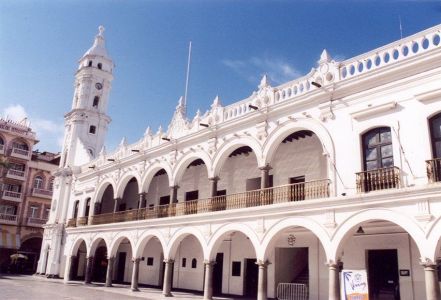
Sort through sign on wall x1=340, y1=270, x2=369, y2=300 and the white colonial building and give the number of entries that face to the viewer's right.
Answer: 0

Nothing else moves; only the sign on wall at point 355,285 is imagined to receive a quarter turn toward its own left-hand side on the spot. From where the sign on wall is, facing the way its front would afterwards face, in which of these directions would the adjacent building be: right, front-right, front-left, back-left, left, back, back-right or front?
back-left

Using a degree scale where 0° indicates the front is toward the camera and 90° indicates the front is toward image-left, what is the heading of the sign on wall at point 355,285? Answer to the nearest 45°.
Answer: approximately 0°

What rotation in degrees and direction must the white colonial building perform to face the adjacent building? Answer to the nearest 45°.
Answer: approximately 90° to its right

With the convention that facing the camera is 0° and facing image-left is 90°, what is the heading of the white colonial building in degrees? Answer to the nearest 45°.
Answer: approximately 45°
